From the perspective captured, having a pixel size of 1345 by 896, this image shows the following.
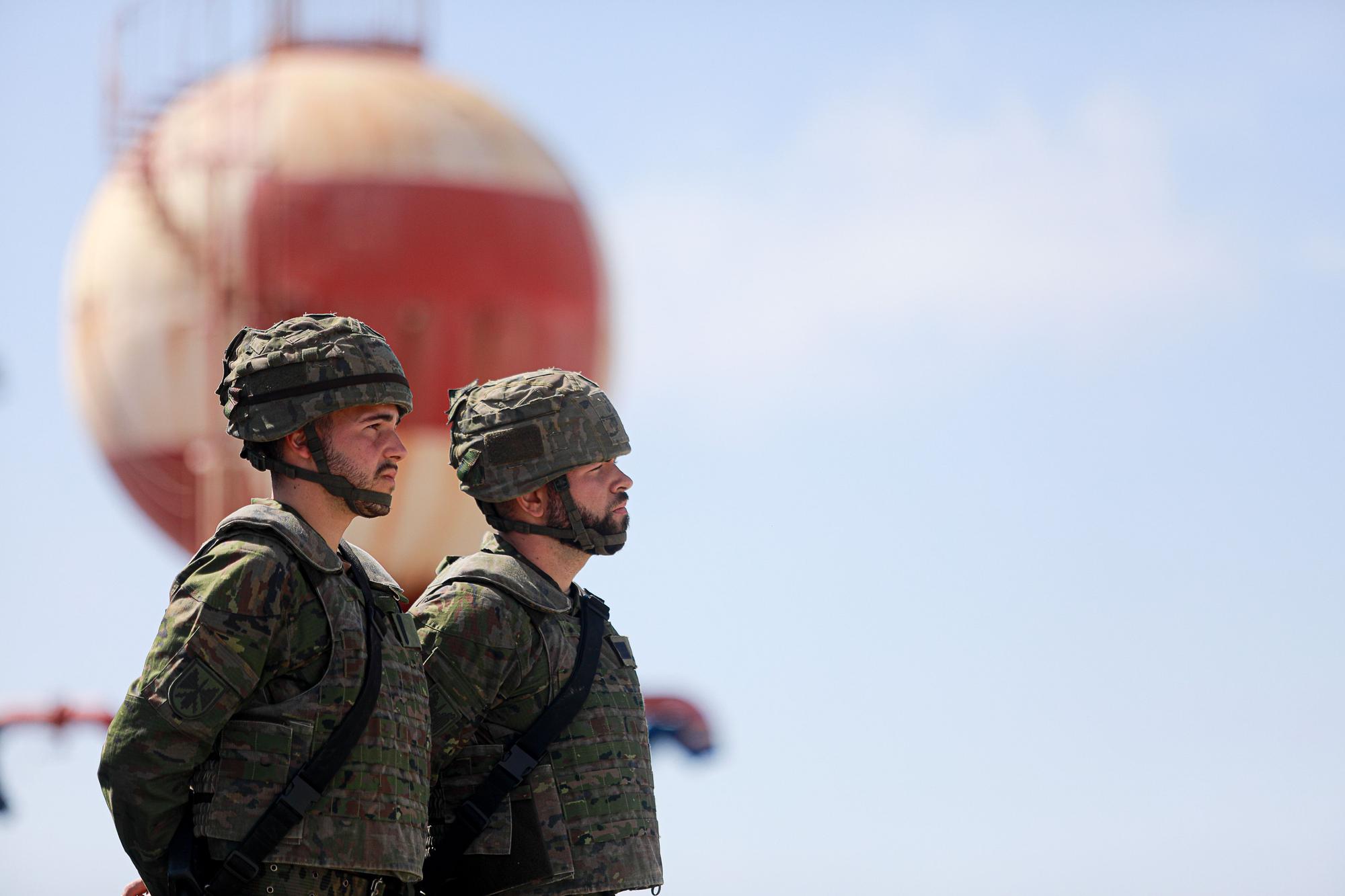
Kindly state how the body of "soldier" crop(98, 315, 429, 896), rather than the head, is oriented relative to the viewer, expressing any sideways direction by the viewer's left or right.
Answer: facing the viewer and to the right of the viewer

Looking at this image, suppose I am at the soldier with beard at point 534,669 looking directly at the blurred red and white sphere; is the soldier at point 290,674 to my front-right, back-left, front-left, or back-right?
back-left

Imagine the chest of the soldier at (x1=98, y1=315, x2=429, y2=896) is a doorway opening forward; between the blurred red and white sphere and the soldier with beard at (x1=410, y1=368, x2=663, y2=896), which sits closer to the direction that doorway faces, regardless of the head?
the soldier with beard

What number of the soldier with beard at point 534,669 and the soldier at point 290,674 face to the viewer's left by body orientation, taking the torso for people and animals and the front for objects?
0

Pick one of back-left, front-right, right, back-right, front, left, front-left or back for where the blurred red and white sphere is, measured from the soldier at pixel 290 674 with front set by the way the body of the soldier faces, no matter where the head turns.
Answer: back-left

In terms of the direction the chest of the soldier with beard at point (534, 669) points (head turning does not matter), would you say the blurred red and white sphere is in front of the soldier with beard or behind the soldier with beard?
behind

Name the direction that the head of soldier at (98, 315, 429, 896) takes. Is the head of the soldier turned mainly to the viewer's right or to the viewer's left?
to the viewer's right

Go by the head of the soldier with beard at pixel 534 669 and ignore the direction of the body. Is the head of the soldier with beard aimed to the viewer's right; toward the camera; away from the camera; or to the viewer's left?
to the viewer's right

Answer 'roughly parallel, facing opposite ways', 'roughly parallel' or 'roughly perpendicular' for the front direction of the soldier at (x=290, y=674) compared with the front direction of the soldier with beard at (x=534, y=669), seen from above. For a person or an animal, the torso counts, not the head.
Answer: roughly parallel

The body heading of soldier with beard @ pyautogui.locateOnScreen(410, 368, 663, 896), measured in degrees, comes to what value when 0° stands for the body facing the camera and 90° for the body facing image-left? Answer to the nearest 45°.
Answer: approximately 315°
